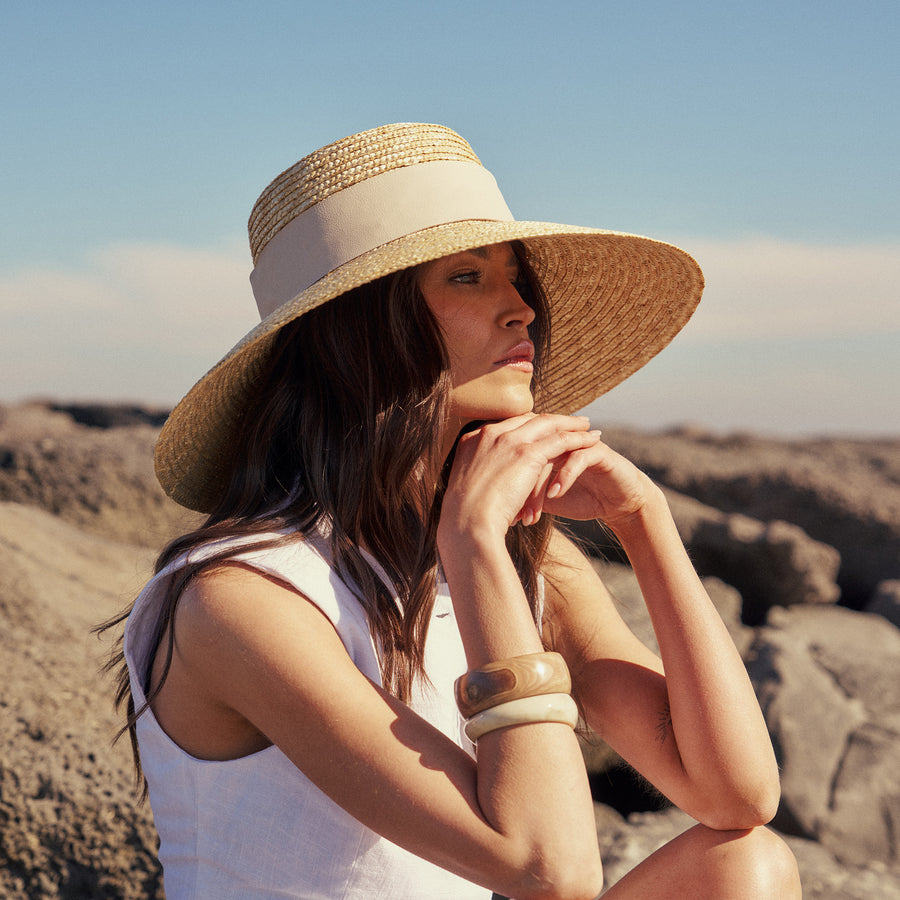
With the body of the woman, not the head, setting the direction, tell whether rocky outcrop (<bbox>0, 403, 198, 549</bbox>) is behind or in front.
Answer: behind

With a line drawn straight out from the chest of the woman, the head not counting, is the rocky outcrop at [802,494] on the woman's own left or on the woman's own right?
on the woman's own left

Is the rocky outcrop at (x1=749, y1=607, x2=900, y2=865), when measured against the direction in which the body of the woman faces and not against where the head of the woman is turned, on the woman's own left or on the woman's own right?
on the woman's own left

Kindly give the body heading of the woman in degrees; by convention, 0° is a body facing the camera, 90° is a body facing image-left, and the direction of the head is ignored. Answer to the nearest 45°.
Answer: approximately 315°

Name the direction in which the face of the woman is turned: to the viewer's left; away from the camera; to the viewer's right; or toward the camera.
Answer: to the viewer's right

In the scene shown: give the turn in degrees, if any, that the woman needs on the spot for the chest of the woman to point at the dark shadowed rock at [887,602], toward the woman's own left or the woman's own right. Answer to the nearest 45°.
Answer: approximately 90° to the woman's own left
